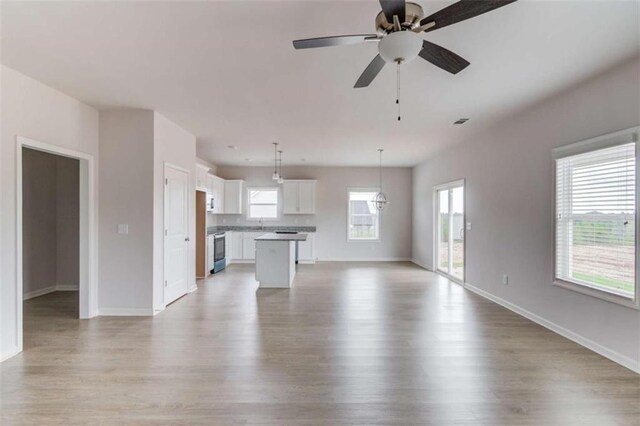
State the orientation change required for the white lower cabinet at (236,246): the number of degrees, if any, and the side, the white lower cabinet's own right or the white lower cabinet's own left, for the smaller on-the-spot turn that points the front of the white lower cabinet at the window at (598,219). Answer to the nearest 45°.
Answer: approximately 45° to the white lower cabinet's own left

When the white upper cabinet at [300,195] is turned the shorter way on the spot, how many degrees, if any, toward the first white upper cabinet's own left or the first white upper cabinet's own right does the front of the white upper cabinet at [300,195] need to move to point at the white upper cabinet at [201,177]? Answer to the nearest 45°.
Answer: approximately 45° to the first white upper cabinet's own right

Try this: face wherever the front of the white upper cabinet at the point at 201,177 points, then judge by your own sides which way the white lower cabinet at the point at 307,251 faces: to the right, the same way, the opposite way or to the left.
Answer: to the right

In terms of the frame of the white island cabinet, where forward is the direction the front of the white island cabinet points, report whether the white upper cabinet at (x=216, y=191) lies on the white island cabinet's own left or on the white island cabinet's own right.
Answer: on the white island cabinet's own right

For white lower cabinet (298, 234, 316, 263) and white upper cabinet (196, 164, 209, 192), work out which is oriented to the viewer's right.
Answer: the white upper cabinet

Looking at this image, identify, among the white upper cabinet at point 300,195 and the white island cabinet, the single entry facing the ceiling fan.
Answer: the white upper cabinet

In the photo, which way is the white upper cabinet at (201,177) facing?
to the viewer's right
